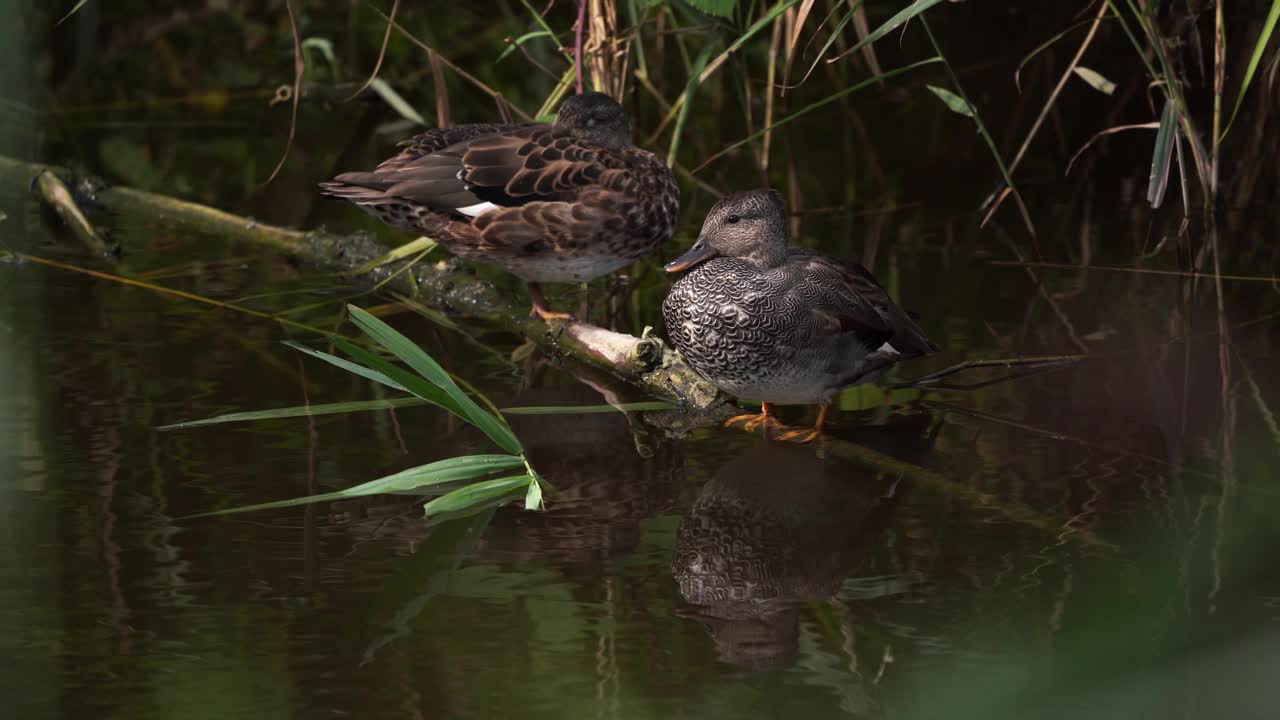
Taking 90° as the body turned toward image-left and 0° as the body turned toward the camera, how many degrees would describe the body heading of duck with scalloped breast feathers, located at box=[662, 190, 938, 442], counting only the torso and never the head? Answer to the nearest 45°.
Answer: approximately 45°

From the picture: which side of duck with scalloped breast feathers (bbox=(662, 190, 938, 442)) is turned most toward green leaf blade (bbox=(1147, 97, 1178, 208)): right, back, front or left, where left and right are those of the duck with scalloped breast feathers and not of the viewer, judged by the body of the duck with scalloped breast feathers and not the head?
back

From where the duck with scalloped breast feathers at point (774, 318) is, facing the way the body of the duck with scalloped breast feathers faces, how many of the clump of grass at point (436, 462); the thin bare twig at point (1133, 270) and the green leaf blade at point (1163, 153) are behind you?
2

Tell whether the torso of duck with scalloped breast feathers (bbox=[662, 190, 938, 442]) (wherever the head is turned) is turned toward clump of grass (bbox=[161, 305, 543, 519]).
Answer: yes

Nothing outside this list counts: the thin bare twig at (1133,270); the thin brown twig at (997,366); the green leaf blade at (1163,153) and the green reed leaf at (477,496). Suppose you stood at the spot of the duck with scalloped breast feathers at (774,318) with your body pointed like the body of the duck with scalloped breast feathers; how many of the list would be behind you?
3

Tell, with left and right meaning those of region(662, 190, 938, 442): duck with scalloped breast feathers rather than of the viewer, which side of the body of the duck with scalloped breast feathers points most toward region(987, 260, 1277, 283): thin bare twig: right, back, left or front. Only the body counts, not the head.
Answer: back

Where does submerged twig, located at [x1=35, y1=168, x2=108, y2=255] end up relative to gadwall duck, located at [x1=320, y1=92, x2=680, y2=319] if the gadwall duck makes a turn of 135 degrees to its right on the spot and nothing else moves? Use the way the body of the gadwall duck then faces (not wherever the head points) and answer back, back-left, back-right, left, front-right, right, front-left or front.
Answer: right

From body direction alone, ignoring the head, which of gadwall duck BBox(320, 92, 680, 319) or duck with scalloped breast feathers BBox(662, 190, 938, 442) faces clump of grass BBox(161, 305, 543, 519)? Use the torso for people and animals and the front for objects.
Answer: the duck with scalloped breast feathers

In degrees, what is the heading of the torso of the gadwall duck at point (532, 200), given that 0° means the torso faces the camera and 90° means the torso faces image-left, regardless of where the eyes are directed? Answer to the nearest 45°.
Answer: approximately 270°

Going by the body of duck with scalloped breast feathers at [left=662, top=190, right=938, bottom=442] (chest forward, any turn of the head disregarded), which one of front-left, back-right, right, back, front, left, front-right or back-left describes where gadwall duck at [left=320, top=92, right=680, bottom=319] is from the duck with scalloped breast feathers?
right

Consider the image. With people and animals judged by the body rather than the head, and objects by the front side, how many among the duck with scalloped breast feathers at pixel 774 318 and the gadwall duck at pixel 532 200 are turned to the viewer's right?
1

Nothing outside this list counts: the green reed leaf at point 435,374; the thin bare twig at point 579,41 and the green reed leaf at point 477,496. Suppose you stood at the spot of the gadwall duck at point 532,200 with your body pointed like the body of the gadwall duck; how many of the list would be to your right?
2

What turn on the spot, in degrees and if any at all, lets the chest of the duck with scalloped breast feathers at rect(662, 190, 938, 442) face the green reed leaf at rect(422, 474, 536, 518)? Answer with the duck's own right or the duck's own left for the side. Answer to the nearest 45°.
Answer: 0° — it already faces it

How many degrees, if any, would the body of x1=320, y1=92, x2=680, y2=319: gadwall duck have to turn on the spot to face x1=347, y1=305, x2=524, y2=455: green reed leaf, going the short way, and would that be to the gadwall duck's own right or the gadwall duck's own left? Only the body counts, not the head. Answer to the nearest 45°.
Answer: approximately 90° to the gadwall duck's own right

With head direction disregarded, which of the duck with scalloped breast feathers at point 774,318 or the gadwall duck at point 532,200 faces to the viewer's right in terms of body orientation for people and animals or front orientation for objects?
the gadwall duck

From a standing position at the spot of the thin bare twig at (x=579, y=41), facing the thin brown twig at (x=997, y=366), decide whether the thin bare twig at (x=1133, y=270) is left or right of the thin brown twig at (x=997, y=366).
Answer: left
